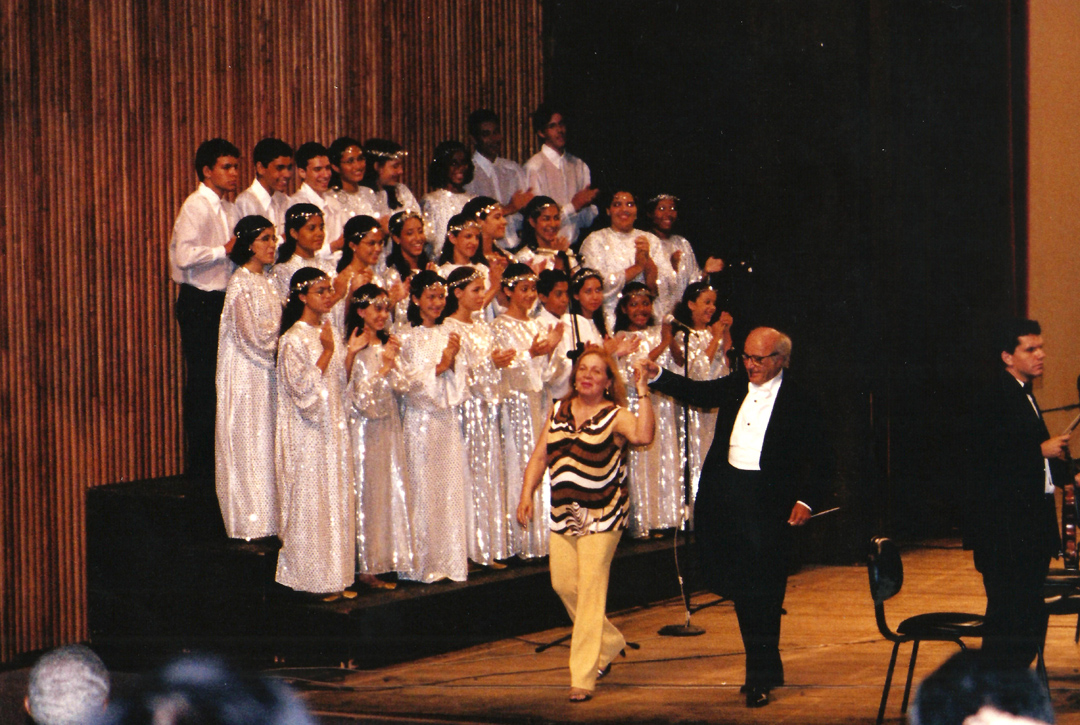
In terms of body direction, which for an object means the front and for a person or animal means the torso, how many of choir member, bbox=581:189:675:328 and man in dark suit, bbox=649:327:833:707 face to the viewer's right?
0

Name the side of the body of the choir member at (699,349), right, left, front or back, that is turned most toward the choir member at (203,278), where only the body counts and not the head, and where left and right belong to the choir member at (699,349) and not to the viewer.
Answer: right

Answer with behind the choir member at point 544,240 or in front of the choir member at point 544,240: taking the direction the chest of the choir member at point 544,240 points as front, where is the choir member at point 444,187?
behind

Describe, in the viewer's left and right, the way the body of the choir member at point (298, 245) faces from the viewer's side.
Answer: facing the viewer and to the right of the viewer

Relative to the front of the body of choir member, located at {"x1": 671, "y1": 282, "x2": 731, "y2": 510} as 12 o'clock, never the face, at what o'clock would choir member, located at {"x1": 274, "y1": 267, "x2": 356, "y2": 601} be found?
choir member, located at {"x1": 274, "y1": 267, "x2": 356, "y2": 601} is roughly at 3 o'clock from choir member, located at {"x1": 671, "y1": 282, "x2": 731, "y2": 510}.

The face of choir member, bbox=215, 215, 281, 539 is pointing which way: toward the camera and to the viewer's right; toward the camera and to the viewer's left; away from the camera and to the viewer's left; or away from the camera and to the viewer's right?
toward the camera and to the viewer's right

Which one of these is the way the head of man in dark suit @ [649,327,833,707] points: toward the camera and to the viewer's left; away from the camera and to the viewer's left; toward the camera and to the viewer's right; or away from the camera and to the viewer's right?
toward the camera and to the viewer's left

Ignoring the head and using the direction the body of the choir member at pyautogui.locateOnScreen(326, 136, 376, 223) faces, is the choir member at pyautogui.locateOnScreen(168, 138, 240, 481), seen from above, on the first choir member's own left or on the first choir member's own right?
on the first choir member's own right

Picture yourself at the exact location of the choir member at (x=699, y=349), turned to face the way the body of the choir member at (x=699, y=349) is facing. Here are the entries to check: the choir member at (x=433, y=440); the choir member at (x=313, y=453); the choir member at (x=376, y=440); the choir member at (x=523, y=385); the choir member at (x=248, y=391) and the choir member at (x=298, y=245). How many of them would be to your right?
6
